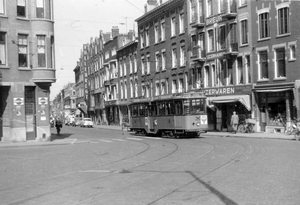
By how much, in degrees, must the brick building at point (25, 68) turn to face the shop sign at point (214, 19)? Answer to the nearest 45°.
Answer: approximately 90° to its left

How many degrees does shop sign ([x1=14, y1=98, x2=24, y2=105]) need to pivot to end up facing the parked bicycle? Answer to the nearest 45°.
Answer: approximately 90° to its left

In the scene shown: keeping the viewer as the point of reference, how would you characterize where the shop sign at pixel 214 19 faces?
facing the viewer and to the left of the viewer

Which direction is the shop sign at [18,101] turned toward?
toward the camera

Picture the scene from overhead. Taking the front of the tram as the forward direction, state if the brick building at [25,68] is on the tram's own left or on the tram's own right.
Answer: on the tram's own right

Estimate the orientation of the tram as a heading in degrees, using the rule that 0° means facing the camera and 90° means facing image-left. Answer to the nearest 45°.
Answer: approximately 315°

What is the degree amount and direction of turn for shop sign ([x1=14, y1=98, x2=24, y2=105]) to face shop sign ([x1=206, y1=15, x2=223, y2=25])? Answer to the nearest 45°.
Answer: approximately 90° to its left

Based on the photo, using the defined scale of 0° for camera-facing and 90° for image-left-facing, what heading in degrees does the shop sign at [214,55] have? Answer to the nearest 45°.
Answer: approximately 45°

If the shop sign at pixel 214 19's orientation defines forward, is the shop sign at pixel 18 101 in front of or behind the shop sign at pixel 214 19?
in front

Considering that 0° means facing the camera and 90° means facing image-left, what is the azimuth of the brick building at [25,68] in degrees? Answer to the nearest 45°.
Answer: approximately 0°
